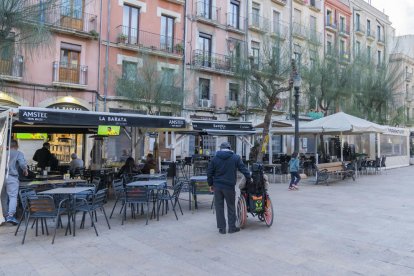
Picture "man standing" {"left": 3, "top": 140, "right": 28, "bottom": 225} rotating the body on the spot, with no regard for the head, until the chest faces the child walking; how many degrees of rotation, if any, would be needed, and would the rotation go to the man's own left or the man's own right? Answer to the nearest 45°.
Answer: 0° — they already face them

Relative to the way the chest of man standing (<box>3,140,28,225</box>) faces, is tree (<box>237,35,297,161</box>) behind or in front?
in front

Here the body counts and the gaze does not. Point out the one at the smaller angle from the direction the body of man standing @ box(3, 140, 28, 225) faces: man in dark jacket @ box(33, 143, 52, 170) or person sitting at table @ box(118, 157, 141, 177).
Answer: the person sitting at table

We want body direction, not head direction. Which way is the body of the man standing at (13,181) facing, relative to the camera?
to the viewer's right

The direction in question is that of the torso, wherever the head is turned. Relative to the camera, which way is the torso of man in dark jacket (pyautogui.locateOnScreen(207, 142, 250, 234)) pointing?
away from the camera

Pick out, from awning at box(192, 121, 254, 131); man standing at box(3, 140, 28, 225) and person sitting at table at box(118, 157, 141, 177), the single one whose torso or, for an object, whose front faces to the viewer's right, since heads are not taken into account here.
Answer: the man standing
